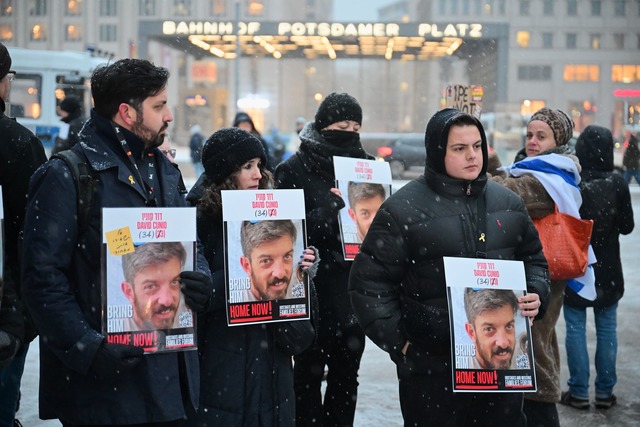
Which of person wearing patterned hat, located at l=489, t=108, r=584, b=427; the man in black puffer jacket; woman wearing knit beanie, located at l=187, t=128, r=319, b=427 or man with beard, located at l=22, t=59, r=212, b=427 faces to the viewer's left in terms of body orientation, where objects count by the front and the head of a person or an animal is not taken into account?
the person wearing patterned hat

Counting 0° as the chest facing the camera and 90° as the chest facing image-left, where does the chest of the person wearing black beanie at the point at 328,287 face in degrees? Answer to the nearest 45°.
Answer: approximately 315°

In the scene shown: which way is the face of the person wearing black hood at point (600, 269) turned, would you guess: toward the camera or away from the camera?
away from the camera

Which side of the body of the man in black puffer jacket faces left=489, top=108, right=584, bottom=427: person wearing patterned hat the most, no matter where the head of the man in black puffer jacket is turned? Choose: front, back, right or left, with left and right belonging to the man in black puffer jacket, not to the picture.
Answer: left

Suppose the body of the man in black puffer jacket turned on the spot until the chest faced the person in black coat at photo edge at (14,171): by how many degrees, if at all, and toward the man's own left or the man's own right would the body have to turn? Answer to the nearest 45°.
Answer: approximately 135° to the man's own right

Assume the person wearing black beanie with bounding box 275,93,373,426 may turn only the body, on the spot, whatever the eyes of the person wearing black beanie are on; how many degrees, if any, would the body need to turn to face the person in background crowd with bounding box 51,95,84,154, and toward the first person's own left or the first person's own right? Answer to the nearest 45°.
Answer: approximately 180°

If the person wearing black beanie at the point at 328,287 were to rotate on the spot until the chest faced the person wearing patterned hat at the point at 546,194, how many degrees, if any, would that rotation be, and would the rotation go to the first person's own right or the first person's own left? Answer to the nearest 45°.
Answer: approximately 45° to the first person's own left

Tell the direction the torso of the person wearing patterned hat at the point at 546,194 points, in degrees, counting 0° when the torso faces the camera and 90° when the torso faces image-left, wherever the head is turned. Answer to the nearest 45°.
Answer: approximately 90°

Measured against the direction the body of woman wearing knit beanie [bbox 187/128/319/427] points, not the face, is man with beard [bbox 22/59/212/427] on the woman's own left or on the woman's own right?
on the woman's own right

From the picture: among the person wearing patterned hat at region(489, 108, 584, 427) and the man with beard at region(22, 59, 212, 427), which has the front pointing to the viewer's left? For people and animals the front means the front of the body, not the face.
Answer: the person wearing patterned hat
